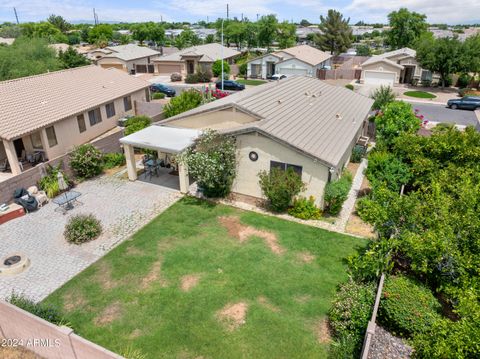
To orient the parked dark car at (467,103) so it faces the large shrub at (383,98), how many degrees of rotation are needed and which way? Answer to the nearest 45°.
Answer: approximately 45° to its left

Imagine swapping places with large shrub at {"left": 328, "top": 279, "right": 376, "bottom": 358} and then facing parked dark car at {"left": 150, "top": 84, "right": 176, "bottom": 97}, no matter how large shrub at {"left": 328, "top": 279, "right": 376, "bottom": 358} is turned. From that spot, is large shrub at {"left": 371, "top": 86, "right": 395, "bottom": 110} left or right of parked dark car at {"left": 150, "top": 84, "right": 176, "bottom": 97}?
right

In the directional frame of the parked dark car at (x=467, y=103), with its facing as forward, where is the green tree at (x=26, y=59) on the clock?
The green tree is roughly at 11 o'clock from the parked dark car.

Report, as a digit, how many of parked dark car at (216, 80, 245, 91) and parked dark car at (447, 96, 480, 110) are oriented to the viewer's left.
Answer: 1

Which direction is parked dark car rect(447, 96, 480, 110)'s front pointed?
to the viewer's left

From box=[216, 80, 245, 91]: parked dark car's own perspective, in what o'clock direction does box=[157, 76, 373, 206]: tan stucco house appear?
The tan stucco house is roughly at 3 o'clock from the parked dark car.

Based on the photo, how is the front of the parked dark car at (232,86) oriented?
to the viewer's right

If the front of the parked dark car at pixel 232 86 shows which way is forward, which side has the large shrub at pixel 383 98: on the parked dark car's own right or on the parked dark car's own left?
on the parked dark car's own right
